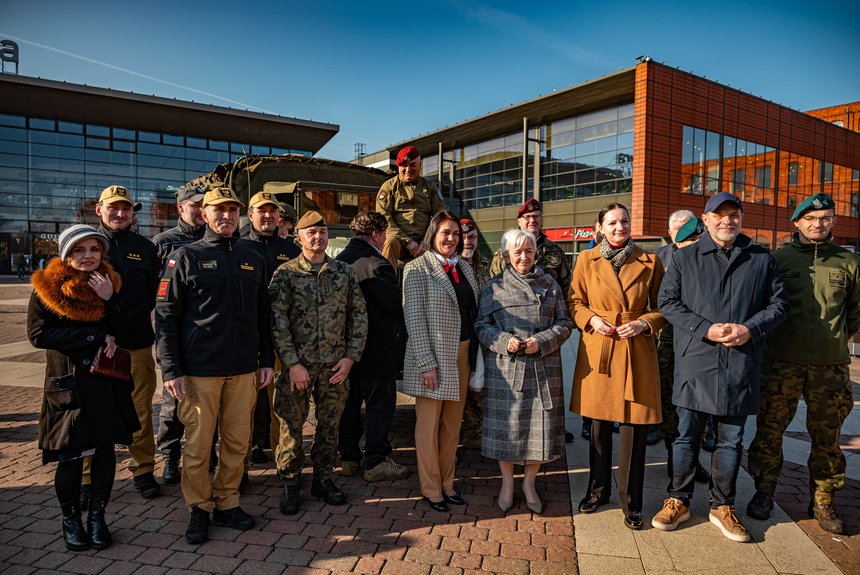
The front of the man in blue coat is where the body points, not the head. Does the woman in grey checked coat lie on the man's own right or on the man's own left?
on the man's own right

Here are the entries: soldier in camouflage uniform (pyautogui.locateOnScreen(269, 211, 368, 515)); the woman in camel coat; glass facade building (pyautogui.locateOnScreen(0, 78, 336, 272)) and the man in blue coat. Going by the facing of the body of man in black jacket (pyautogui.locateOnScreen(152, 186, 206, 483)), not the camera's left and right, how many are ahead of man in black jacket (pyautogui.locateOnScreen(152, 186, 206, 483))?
3

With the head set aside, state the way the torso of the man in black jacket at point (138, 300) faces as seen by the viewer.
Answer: toward the camera

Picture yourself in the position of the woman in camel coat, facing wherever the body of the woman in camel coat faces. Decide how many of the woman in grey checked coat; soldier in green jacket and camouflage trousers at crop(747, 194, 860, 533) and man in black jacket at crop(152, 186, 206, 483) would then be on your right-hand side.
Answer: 2

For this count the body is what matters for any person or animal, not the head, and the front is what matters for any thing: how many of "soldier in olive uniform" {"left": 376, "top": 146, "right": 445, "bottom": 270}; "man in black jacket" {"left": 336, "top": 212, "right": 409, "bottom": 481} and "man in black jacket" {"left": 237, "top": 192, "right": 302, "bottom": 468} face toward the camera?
2

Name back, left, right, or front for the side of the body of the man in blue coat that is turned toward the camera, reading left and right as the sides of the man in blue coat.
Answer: front

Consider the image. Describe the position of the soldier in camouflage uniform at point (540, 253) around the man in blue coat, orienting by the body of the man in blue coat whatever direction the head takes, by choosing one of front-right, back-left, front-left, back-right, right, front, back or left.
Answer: back-right

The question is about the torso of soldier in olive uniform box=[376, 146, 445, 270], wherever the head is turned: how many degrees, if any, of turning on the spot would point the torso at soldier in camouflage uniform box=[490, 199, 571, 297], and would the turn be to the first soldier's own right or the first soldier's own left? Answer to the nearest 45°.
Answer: approximately 90° to the first soldier's own left

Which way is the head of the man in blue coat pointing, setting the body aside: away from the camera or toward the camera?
toward the camera

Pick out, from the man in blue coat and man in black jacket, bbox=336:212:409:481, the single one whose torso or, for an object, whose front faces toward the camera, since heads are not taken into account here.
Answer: the man in blue coat

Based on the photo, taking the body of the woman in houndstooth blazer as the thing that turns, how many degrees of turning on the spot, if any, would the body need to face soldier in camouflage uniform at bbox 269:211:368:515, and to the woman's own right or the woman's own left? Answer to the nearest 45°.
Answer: approximately 135° to the woman's own right

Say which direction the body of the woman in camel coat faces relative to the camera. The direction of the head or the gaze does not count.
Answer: toward the camera

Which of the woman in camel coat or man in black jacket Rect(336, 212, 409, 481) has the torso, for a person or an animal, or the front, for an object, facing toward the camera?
the woman in camel coat
